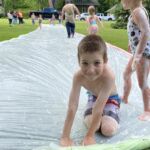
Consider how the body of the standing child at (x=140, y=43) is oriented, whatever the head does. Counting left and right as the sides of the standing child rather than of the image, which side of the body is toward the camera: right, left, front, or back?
left

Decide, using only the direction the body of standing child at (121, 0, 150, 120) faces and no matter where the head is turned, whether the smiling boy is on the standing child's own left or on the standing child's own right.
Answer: on the standing child's own left
